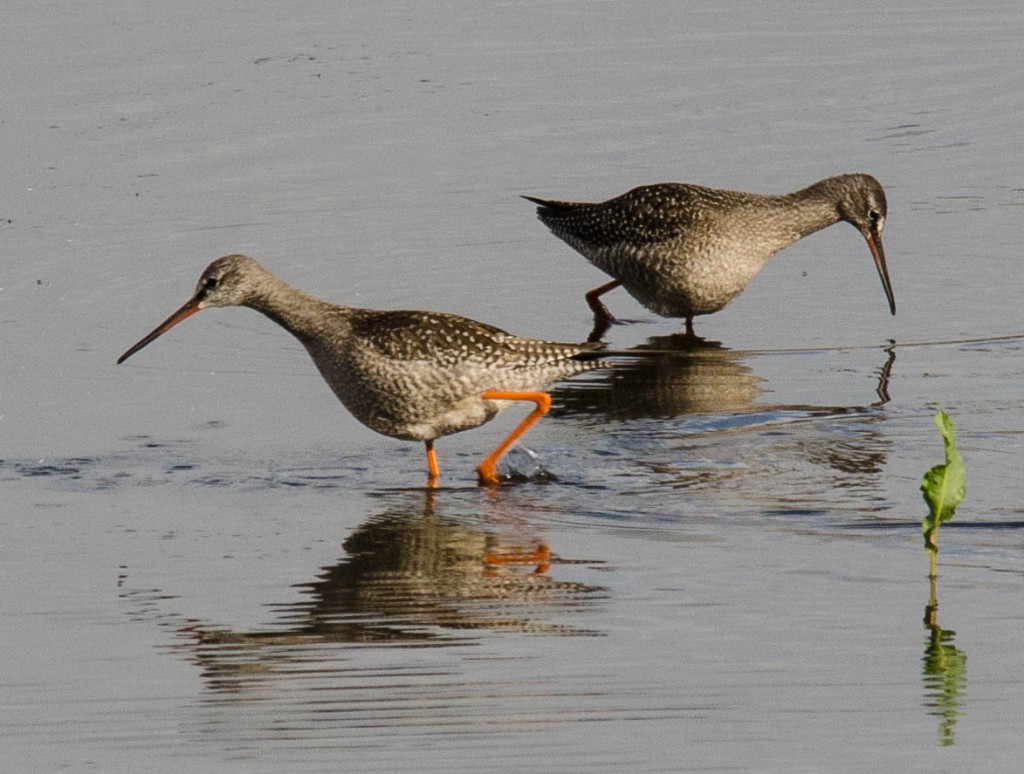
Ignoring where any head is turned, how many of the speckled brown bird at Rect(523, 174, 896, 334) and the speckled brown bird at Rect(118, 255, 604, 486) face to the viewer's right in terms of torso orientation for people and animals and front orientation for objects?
1

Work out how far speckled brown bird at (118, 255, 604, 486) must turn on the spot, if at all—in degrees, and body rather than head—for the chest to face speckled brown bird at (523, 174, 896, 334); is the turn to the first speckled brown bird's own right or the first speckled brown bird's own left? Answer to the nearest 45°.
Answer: approximately 135° to the first speckled brown bird's own right

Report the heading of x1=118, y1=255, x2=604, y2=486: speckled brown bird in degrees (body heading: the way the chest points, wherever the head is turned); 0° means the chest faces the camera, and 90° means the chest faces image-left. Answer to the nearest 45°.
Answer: approximately 90°

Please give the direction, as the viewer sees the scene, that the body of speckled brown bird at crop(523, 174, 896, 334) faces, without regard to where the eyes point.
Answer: to the viewer's right

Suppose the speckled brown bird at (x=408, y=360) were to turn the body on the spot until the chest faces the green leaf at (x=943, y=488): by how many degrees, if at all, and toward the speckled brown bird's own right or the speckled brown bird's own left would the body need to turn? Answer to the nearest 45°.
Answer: approximately 135° to the speckled brown bird's own left

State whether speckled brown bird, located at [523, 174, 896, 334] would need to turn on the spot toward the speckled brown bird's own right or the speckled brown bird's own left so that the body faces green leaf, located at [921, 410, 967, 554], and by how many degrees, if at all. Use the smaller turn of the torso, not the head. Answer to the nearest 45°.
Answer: approximately 90° to the speckled brown bird's own right

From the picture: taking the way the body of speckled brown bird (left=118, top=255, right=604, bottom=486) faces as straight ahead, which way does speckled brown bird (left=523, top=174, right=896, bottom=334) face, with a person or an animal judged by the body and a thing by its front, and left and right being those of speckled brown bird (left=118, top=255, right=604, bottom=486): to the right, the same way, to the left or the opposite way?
the opposite way

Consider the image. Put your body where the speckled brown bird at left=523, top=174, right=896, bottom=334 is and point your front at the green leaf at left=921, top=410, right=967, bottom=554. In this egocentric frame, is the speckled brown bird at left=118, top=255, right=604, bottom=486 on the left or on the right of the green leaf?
right

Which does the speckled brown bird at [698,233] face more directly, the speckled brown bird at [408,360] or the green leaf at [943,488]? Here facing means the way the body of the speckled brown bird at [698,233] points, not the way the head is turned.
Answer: the green leaf

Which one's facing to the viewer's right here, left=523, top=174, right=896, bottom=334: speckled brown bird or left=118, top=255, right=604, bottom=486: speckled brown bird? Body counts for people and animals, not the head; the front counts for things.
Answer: left=523, top=174, right=896, bottom=334: speckled brown bird
